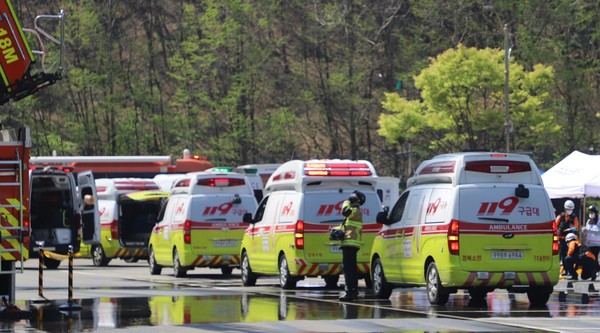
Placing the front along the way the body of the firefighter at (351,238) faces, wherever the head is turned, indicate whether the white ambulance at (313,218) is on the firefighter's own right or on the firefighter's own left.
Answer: on the firefighter's own right

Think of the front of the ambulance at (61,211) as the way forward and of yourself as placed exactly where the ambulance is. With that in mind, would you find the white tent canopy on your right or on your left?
on your right

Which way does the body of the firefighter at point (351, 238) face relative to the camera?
to the viewer's left

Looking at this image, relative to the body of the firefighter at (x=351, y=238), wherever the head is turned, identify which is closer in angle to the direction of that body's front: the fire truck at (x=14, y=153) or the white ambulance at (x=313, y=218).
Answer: the fire truck

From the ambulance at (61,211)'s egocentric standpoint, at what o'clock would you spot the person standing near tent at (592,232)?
The person standing near tent is roughly at 4 o'clock from the ambulance.

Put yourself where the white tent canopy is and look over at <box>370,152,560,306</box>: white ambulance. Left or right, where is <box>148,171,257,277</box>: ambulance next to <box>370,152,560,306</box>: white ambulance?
right

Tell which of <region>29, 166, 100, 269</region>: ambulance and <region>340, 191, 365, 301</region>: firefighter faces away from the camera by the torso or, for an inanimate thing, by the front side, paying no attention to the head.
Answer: the ambulance

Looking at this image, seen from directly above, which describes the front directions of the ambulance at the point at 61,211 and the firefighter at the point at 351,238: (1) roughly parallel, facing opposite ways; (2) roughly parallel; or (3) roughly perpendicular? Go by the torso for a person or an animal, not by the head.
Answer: roughly perpendicular

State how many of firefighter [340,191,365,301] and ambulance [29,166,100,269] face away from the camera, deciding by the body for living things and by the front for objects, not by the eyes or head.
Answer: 1

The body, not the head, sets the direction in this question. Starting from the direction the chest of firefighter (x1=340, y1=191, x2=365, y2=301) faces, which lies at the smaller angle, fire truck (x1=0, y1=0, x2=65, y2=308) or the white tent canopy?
the fire truck

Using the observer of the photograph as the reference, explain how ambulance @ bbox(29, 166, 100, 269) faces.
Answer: facing away from the viewer

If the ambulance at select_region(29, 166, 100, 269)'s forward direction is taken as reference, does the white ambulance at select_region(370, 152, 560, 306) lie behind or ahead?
behind
